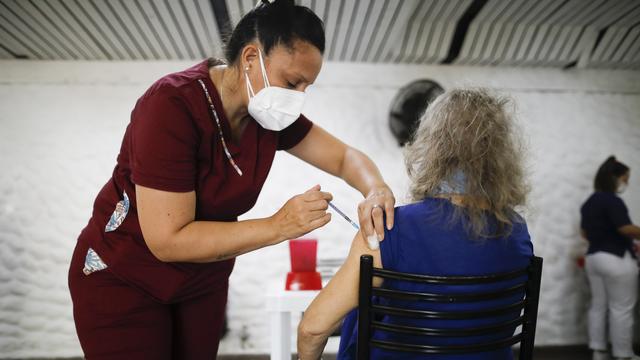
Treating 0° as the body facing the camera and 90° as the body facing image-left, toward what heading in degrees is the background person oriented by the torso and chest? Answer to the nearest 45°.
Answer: approximately 225°

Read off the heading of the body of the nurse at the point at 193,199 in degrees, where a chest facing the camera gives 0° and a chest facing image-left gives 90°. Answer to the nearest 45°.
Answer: approximately 315°

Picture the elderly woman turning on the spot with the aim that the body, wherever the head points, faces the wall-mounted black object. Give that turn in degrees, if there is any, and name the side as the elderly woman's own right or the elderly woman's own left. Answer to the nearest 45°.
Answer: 0° — they already face it

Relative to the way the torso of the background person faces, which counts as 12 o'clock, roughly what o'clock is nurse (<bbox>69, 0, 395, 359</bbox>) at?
The nurse is roughly at 5 o'clock from the background person.

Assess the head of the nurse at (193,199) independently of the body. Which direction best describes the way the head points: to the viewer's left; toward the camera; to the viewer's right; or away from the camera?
to the viewer's right

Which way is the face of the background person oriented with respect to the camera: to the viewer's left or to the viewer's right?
to the viewer's right

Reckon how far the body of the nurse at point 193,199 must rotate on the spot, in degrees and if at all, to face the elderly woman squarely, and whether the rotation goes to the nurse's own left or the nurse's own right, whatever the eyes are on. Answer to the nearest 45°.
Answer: approximately 45° to the nurse's own left

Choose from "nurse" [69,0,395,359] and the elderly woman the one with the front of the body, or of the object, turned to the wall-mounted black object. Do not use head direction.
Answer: the elderly woman

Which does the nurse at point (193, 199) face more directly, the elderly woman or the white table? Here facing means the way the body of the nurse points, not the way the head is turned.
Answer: the elderly woman

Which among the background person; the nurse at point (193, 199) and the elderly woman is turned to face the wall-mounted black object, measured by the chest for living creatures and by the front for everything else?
the elderly woman

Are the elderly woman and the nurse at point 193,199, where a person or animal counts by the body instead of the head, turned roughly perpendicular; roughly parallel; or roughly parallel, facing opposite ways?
roughly perpendicular

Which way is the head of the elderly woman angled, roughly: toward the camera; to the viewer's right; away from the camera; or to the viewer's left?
away from the camera

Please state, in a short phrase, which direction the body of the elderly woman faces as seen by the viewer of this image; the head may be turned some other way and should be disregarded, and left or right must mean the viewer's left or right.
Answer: facing away from the viewer

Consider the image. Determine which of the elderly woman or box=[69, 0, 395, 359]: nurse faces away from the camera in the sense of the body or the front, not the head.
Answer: the elderly woman

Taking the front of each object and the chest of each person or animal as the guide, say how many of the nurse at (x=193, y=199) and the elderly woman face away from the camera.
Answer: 1
